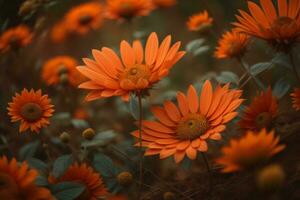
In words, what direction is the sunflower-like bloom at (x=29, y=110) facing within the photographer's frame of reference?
facing the viewer

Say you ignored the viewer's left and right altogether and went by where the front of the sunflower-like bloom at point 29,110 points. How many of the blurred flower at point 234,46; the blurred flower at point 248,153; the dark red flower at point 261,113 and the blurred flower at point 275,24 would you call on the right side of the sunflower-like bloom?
0

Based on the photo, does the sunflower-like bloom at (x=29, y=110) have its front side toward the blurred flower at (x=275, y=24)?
no

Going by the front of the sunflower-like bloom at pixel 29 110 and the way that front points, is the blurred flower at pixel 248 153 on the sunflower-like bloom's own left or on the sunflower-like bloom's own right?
on the sunflower-like bloom's own left

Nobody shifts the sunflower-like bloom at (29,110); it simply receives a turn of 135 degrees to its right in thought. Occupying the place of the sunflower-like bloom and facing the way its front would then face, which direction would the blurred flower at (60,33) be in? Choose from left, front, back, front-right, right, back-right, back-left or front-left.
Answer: front-right

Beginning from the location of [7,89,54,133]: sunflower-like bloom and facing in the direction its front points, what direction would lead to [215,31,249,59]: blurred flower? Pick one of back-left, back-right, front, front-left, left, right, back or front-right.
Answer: left

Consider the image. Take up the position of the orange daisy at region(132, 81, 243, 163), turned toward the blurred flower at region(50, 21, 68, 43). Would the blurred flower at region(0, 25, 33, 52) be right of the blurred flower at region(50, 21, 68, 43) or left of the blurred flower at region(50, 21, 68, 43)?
left

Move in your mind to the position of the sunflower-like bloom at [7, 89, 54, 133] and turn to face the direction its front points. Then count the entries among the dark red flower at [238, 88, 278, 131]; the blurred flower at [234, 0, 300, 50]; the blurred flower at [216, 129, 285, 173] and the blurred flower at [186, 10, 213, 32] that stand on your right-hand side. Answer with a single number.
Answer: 0

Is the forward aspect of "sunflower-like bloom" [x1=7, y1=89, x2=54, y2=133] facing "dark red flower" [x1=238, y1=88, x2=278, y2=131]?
no
